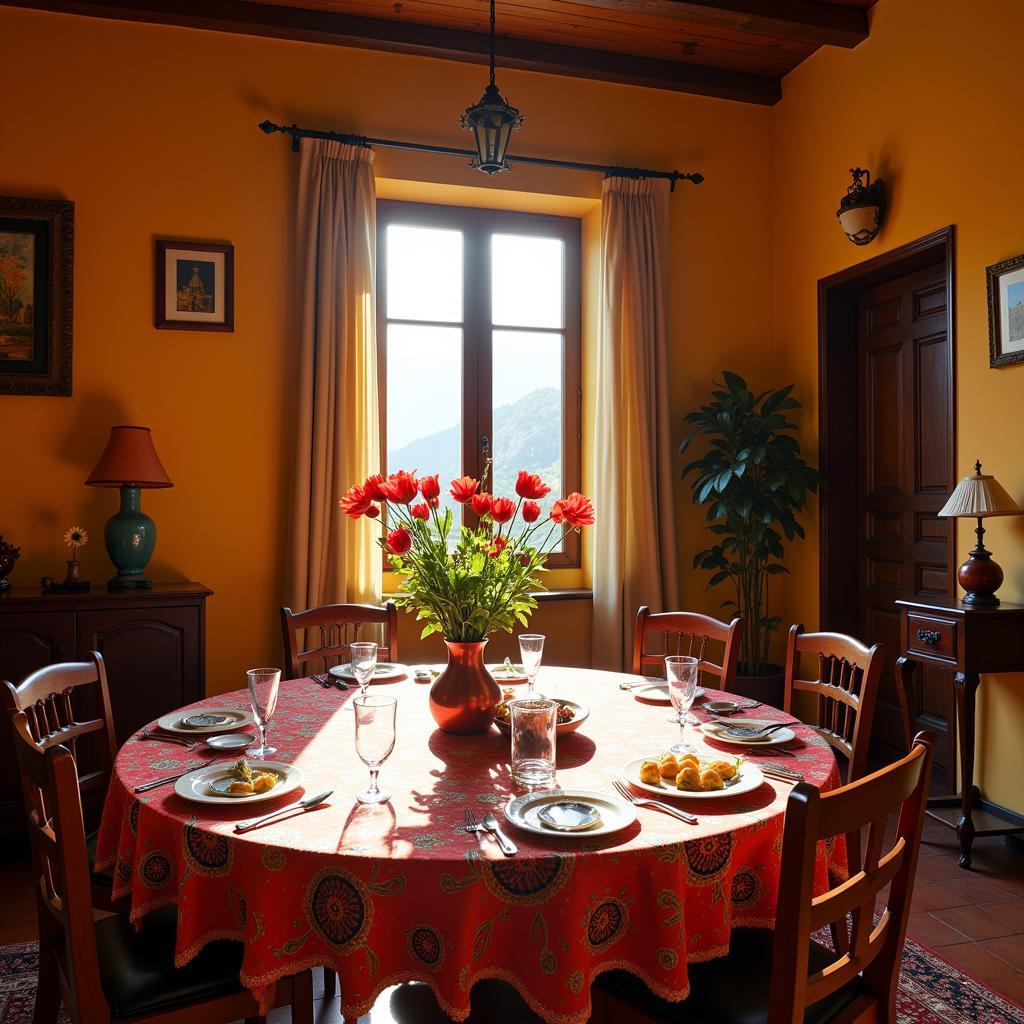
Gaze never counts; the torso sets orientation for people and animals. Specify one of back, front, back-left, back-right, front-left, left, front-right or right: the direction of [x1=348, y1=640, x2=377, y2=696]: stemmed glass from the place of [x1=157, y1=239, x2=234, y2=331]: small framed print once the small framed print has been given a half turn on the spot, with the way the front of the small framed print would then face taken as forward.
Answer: back

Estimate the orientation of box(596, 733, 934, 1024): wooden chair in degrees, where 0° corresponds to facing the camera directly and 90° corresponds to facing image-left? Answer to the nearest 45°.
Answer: approximately 135°

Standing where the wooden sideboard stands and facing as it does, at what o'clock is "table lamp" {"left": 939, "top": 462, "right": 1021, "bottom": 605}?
The table lamp is roughly at 10 o'clock from the wooden sideboard.

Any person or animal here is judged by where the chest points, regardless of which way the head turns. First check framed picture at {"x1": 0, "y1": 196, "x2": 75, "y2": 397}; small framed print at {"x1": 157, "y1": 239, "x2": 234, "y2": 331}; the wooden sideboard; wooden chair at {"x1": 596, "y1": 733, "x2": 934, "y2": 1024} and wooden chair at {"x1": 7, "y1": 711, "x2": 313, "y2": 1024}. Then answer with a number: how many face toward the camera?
3

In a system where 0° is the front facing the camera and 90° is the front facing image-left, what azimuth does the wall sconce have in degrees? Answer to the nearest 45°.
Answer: approximately 45°

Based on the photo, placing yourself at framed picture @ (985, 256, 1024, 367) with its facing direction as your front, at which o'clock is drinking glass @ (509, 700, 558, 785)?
The drinking glass is roughly at 11 o'clock from the framed picture.

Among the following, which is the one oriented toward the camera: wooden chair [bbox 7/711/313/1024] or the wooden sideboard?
the wooden sideboard

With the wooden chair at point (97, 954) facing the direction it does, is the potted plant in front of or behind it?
in front

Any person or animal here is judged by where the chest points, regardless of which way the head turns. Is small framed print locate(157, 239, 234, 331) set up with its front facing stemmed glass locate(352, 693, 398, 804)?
yes

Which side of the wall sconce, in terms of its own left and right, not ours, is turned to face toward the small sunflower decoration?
front

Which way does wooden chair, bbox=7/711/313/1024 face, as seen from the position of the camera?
facing away from the viewer and to the right of the viewer

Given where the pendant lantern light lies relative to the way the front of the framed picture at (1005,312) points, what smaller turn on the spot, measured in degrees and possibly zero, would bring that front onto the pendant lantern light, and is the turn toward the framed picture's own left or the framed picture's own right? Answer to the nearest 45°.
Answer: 0° — it already faces it

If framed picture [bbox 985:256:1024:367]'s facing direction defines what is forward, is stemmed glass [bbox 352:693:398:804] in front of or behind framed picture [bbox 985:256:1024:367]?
in front

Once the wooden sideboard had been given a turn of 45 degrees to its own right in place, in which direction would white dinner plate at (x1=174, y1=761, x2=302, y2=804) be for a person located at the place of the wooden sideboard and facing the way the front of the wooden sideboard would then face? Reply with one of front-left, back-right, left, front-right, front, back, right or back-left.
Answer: front-left

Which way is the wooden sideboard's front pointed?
toward the camera

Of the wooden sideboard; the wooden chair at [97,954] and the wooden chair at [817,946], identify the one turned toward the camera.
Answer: the wooden sideboard

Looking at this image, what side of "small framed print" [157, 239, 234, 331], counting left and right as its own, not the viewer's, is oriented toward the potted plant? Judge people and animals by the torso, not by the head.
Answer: left
